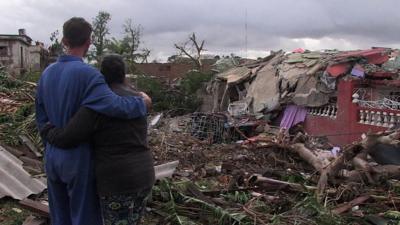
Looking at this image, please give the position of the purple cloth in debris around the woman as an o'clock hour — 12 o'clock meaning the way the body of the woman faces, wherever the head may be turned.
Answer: The purple cloth in debris is roughly at 1 o'clock from the woman.

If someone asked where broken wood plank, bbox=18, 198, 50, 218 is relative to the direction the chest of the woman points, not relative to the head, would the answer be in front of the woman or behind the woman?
in front

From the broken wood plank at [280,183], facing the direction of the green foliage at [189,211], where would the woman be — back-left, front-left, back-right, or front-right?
front-left

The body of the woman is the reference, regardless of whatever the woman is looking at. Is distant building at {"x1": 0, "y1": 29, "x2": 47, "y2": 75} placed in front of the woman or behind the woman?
in front

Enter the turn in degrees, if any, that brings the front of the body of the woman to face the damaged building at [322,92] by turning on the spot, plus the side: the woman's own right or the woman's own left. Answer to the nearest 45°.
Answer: approximately 45° to the woman's own right

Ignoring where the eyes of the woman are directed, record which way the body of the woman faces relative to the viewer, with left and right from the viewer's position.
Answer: facing away from the viewer

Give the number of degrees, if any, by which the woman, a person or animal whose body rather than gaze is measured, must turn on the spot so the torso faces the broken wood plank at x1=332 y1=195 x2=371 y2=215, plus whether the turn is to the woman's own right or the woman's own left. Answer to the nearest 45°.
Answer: approximately 45° to the woman's own right

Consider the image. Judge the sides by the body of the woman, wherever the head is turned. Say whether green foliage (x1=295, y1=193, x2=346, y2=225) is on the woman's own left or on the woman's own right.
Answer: on the woman's own right

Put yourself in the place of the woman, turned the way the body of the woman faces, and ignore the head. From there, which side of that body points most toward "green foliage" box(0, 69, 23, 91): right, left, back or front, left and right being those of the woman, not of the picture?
front

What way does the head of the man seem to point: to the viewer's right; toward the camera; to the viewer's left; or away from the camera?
away from the camera

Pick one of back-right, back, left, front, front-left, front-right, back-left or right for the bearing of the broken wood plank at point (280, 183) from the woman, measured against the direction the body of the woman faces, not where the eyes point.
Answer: front-right

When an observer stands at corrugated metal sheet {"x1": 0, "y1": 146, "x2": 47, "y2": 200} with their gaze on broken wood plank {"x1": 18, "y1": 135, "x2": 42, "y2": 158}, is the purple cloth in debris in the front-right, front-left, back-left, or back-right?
front-right

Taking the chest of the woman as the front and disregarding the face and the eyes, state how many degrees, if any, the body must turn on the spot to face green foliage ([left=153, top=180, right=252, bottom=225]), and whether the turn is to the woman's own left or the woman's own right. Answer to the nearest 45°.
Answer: approximately 45° to the woman's own right
